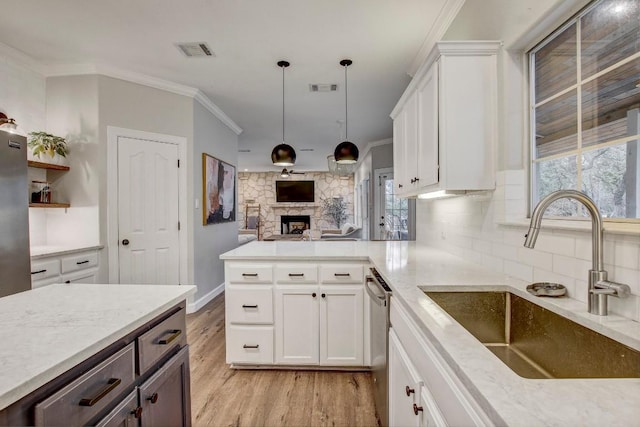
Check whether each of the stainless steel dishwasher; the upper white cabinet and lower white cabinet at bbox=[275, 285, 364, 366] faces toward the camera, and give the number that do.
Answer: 1

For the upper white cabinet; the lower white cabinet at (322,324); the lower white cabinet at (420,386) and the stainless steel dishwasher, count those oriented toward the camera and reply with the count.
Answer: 1

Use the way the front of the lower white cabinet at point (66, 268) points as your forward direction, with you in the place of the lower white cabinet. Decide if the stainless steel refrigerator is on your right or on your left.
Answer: on your right

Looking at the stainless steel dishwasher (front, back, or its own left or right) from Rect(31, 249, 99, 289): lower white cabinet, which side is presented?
front

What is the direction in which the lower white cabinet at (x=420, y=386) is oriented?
to the viewer's left

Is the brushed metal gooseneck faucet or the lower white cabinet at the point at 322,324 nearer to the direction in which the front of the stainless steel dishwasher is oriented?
the lower white cabinet

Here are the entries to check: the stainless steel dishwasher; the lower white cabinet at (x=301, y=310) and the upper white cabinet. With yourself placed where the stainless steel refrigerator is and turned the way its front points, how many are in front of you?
3

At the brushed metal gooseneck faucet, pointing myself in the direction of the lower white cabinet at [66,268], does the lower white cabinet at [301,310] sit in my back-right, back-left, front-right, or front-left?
front-right

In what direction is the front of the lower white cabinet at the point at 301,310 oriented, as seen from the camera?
facing the viewer

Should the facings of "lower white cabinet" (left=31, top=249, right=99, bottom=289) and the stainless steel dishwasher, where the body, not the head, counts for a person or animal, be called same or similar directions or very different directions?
very different directions

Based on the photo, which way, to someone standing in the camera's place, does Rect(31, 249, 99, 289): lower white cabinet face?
facing the viewer and to the right of the viewer

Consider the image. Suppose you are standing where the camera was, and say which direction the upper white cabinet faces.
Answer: facing to the left of the viewer

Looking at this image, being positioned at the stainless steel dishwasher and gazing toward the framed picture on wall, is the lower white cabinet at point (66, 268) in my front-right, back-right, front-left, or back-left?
front-left

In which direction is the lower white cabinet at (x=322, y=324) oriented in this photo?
toward the camera

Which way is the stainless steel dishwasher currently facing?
to the viewer's left

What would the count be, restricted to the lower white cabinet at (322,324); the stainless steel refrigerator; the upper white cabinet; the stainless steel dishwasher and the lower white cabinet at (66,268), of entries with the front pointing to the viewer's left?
2

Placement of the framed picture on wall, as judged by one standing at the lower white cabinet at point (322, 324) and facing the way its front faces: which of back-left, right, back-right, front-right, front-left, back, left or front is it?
back-right
